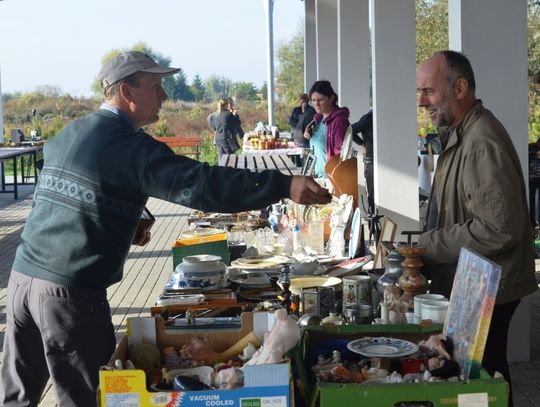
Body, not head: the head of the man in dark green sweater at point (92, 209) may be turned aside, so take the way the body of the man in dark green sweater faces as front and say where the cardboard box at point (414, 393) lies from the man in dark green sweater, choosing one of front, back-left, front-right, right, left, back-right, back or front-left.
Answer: right

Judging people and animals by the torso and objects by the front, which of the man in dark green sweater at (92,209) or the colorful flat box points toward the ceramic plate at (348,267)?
the man in dark green sweater

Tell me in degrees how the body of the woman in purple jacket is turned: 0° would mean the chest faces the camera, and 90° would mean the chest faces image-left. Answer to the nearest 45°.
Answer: approximately 45°

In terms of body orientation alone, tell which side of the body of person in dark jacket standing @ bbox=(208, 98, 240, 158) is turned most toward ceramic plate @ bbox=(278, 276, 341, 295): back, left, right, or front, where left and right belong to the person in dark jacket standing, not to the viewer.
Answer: back

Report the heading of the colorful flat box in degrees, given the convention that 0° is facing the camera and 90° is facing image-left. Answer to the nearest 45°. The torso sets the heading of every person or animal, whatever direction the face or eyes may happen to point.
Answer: approximately 45°

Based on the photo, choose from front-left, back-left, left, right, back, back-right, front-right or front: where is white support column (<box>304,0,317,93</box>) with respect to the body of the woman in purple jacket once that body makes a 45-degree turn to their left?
back

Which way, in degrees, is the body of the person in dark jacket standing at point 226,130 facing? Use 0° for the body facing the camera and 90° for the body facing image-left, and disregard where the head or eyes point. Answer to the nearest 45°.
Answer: approximately 180°

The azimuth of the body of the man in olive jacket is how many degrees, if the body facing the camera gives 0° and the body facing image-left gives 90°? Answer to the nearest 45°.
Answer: approximately 90°

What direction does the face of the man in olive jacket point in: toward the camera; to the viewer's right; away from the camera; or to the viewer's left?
to the viewer's left

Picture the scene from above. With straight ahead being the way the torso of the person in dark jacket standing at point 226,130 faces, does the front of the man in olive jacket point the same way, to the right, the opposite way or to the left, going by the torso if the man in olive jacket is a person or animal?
to the left

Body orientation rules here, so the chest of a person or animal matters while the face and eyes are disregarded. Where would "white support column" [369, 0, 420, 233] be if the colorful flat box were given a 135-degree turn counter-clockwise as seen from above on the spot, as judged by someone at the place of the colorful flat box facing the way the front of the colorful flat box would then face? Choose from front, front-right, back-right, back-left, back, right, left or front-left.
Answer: left

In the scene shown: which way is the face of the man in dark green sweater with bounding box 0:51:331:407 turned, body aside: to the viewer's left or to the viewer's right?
to the viewer's right

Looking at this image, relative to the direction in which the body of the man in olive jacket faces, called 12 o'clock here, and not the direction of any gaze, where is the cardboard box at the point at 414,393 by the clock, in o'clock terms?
The cardboard box is roughly at 9 o'clock from the man in olive jacket.

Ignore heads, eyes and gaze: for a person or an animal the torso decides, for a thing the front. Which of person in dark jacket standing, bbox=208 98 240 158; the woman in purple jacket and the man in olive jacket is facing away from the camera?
the person in dark jacket standing

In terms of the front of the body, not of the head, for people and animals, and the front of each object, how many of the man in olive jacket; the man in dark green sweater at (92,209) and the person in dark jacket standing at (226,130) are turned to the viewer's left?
1

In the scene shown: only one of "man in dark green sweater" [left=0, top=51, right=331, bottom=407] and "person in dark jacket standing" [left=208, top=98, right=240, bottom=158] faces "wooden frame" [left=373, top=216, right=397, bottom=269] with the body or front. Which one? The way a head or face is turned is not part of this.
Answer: the man in dark green sweater
